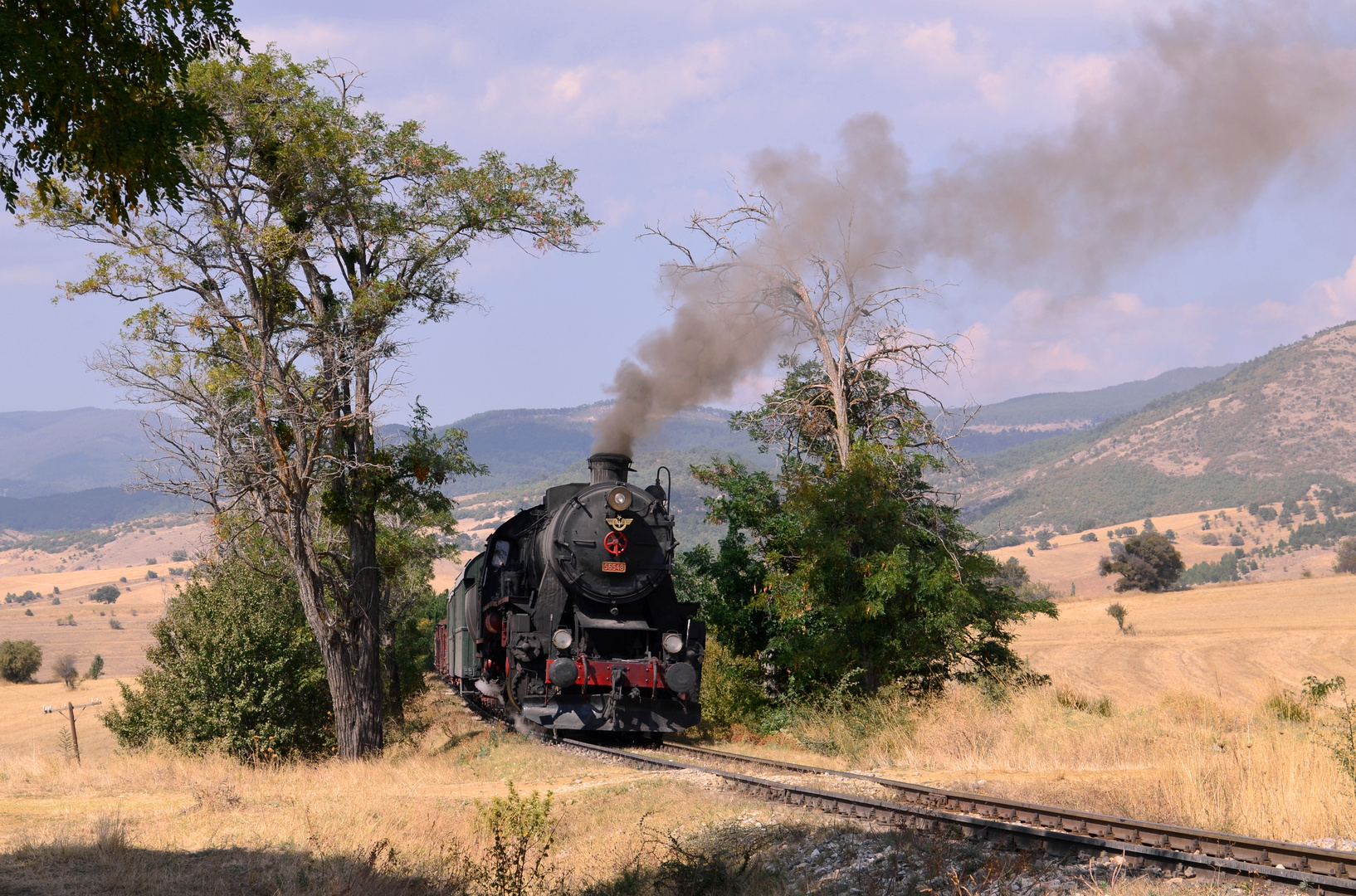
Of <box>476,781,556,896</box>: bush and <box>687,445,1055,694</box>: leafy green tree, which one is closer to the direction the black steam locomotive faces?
the bush

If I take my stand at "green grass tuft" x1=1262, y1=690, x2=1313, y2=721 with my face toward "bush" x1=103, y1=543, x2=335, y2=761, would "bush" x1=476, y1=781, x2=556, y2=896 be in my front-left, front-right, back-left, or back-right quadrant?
front-left

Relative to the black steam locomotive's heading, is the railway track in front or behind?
in front

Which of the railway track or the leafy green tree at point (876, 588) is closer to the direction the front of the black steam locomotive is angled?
the railway track

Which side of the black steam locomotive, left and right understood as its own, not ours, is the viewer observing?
front

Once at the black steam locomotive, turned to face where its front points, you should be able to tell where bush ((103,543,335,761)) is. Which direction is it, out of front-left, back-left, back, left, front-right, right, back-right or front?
back-right

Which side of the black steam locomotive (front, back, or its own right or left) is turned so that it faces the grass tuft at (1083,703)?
left

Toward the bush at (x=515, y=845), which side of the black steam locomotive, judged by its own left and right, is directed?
front

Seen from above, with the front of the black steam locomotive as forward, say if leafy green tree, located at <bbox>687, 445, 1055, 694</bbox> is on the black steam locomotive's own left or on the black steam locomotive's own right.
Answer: on the black steam locomotive's own left

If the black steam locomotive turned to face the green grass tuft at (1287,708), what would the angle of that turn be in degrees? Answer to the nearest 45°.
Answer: approximately 90° to its left
